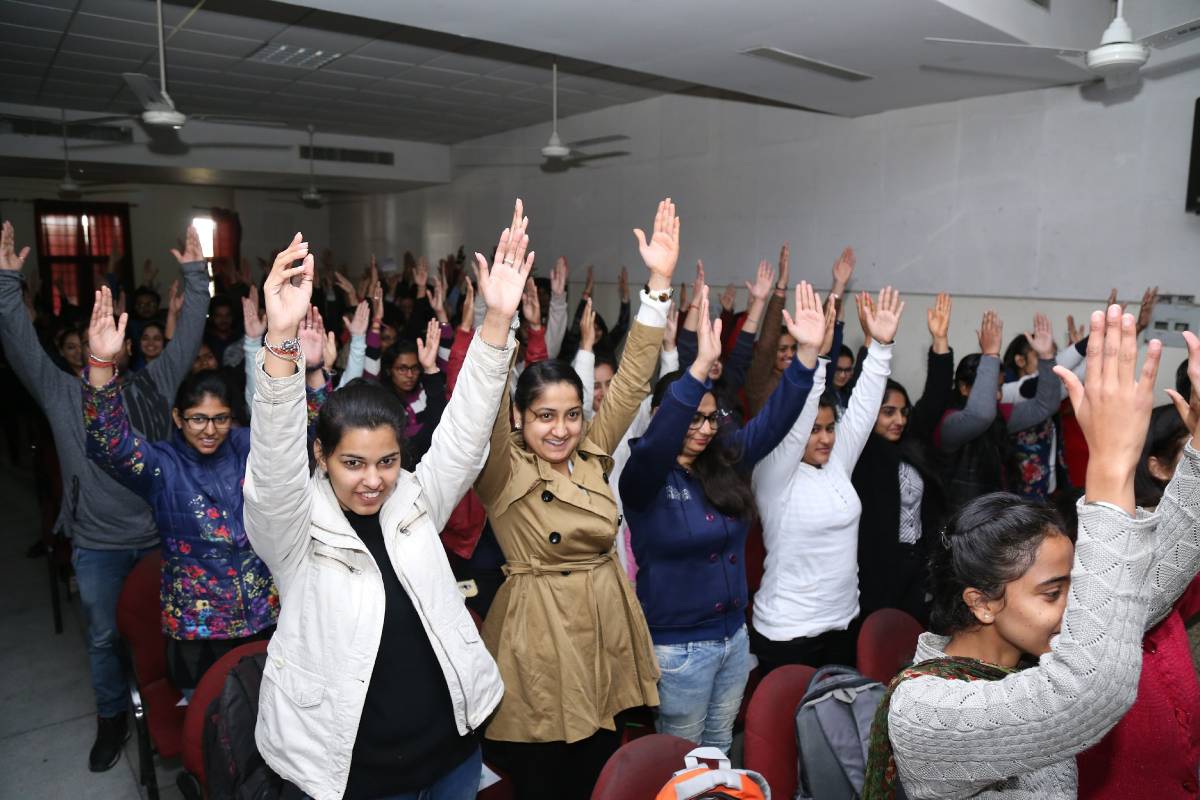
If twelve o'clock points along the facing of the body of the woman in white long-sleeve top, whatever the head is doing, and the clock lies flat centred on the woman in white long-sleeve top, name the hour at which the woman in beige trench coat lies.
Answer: The woman in beige trench coat is roughly at 3 o'clock from the woman in white long-sleeve top.

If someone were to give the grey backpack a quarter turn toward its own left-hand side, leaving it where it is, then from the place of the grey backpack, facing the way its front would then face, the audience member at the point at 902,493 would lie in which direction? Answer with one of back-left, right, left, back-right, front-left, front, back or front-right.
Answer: front-left

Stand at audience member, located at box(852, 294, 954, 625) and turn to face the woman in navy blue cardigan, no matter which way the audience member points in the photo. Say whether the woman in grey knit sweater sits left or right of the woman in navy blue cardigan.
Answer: left

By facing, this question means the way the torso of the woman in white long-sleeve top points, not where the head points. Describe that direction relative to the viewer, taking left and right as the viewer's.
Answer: facing the viewer and to the right of the viewer

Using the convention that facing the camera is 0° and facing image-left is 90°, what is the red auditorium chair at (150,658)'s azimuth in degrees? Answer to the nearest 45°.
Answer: approximately 315°

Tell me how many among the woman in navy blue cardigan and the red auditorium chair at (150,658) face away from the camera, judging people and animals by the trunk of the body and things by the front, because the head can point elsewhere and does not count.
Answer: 0

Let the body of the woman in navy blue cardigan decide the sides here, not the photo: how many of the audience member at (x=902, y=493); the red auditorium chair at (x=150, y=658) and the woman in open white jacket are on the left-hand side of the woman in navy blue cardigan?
1
